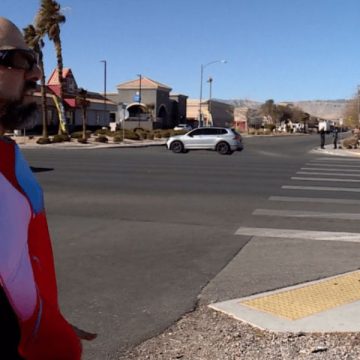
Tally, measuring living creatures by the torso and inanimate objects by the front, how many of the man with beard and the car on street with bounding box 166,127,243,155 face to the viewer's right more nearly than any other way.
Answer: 1

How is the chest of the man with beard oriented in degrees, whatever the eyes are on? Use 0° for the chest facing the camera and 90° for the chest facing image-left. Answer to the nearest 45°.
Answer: approximately 270°

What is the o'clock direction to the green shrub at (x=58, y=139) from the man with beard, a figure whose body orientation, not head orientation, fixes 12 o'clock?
The green shrub is roughly at 9 o'clock from the man with beard.

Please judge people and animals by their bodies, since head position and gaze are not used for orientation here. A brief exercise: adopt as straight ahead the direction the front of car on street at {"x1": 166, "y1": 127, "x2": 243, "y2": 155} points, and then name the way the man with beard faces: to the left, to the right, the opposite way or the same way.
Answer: the opposite way

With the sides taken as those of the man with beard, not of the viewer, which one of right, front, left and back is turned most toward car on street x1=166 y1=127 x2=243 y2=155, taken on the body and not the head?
left

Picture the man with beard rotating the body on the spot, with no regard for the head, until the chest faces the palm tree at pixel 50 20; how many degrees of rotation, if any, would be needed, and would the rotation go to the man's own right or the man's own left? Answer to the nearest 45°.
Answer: approximately 90° to the man's own left

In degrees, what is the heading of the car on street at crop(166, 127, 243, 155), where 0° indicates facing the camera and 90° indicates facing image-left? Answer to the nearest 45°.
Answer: approximately 90°

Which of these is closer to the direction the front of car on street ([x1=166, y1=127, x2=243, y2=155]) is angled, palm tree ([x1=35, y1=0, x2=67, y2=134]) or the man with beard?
the palm tree

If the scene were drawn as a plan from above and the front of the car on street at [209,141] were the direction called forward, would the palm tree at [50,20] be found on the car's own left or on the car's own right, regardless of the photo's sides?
on the car's own right

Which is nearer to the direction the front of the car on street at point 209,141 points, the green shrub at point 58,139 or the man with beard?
the green shrub

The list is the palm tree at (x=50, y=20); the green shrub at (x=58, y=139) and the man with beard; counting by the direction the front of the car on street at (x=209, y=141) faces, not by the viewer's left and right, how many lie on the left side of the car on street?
1

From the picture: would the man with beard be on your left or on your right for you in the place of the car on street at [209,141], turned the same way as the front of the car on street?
on your left
